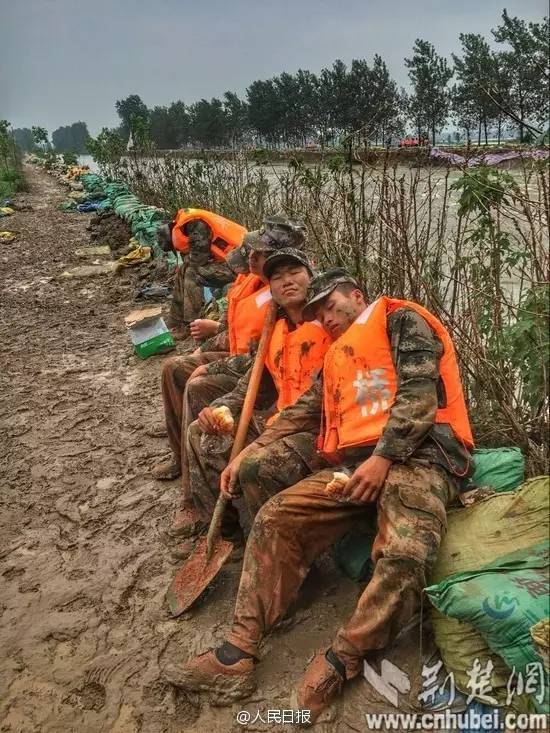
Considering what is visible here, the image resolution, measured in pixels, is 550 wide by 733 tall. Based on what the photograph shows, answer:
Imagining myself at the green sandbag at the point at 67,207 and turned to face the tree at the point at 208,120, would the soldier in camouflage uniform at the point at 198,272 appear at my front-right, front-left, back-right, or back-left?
back-right

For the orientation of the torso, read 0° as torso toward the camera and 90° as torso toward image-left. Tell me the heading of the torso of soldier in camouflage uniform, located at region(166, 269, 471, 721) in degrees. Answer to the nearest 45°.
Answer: approximately 45°

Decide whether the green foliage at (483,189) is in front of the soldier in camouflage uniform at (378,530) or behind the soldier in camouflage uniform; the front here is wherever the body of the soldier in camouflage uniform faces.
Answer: behind

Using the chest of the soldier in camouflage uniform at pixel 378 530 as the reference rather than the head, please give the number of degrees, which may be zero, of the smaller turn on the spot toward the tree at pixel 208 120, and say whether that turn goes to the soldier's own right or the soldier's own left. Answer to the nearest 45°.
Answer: approximately 135° to the soldier's own right

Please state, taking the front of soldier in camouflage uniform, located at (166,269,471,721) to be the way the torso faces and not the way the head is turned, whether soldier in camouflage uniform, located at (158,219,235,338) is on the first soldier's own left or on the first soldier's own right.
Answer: on the first soldier's own right
